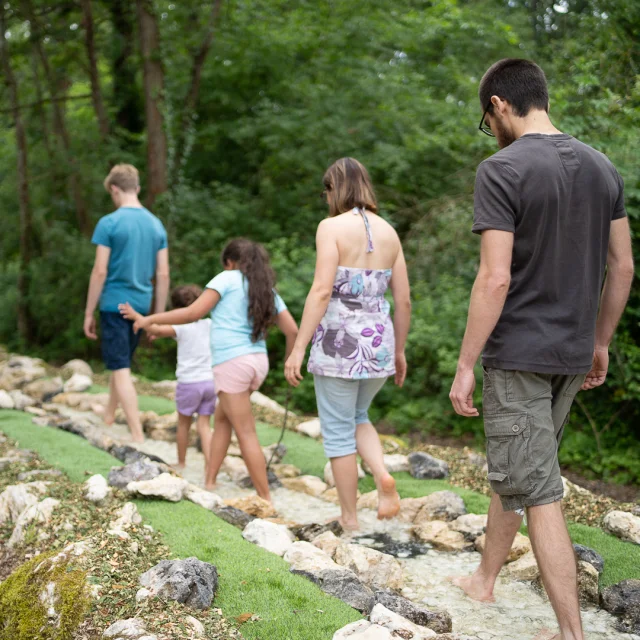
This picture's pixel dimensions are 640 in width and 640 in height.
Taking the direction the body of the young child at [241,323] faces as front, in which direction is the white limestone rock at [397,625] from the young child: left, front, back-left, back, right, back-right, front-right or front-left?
back-left

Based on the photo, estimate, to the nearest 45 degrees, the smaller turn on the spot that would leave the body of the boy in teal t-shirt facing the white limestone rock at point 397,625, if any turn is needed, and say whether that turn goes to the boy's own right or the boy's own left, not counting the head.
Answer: approximately 135° to the boy's own left

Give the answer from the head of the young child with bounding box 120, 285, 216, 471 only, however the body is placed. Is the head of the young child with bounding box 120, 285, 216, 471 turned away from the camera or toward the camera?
away from the camera

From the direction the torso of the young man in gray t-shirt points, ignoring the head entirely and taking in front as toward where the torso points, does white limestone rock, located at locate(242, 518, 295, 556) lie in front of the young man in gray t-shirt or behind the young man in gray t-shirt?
in front

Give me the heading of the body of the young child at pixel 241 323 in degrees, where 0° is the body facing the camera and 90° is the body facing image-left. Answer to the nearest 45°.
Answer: approximately 135°

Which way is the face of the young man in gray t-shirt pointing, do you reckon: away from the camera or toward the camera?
away from the camera

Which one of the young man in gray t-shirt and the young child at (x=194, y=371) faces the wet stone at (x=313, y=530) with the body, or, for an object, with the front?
the young man in gray t-shirt

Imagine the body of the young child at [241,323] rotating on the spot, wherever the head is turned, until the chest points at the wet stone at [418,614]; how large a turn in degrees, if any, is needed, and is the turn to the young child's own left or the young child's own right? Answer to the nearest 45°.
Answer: approximately 135° to the young child's own left

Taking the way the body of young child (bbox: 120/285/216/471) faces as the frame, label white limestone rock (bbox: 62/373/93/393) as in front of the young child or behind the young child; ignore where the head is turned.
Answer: in front

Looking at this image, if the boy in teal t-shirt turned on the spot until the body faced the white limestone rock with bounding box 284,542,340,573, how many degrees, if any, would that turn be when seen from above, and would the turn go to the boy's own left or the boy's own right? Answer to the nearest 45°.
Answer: approximately 135° to the boy's own left

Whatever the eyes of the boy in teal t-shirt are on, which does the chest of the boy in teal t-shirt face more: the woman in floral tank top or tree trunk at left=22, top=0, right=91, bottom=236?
the tree trunk

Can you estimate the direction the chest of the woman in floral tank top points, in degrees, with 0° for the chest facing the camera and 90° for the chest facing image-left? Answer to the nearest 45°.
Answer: approximately 135°

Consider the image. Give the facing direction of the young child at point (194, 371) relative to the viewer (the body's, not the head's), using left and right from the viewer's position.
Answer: facing away from the viewer and to the left of the viewer

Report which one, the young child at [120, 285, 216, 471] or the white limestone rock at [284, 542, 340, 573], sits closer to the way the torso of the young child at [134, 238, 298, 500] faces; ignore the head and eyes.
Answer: the young child

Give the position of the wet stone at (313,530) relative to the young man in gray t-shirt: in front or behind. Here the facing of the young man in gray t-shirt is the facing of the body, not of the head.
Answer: in front

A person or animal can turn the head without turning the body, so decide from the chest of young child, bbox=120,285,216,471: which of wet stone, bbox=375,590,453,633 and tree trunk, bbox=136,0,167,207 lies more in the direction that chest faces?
the tree trunk
